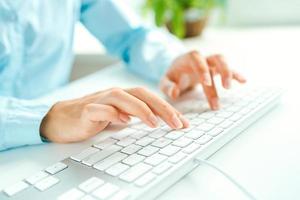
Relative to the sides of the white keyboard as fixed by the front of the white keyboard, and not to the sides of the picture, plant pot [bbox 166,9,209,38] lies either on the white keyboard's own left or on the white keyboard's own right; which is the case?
on the white keyboard's own right

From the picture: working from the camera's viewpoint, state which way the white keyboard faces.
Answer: facing away from the viewer and to the left of the viewer
